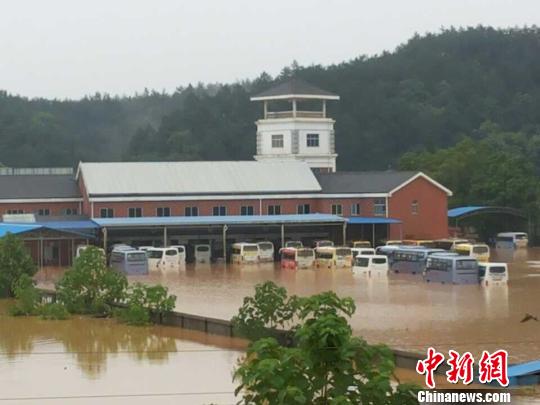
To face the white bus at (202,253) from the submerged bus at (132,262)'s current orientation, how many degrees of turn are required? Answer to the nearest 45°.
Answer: approximately 90° to its left

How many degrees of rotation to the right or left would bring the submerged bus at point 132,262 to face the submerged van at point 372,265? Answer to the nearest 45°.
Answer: approximately 45° to its left

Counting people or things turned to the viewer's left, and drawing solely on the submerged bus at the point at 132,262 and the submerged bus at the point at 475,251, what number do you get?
0

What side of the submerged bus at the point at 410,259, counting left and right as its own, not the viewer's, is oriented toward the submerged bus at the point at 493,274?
left

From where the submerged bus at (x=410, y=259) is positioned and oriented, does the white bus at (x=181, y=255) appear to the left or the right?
on its right

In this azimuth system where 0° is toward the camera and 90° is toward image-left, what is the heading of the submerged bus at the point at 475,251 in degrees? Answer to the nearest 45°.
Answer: approximately 315°

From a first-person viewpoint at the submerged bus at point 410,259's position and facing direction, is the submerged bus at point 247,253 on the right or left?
on its right
